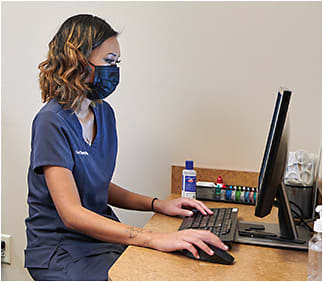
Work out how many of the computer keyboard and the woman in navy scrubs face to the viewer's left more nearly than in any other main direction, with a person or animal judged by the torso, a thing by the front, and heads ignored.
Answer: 1

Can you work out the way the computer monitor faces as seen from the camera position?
facing to the left of the viewer

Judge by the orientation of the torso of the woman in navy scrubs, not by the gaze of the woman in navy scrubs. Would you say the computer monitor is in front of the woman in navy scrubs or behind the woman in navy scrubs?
in front

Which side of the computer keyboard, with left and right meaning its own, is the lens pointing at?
left

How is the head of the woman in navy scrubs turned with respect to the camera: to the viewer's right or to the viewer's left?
to the viewer's right

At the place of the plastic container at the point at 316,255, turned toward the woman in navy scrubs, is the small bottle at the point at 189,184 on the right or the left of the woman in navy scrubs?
right

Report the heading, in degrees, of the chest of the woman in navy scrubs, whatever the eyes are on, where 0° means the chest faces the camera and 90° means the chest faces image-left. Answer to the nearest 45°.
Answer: approximately 315°

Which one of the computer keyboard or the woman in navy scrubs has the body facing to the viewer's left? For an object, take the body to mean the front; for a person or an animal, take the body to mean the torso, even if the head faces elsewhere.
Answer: the computer keyboard

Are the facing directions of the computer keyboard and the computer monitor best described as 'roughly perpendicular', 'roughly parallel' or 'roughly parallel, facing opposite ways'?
roughly parallel

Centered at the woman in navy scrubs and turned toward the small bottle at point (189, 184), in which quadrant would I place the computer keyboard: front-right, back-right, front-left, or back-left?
front-right

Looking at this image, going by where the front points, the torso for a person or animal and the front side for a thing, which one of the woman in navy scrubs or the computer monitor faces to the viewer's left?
the computer monitor

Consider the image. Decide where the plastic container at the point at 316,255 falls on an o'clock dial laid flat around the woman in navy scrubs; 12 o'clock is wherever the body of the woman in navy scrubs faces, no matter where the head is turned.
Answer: The plastic container is roughly at 12 o'clock from the woman in navy scrubs.
